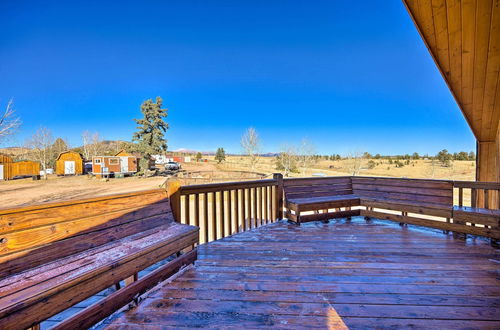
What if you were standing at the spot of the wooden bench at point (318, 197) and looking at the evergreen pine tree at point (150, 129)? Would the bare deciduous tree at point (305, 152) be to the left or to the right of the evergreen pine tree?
right

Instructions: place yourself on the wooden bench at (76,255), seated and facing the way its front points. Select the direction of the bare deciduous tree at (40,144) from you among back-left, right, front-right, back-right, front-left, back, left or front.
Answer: back-left

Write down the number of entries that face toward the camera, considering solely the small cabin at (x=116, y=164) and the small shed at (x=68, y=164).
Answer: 2

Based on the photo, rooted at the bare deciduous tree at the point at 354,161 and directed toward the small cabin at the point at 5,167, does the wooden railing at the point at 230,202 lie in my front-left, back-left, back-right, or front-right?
front-left

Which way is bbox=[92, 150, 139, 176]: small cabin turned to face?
toward the camera

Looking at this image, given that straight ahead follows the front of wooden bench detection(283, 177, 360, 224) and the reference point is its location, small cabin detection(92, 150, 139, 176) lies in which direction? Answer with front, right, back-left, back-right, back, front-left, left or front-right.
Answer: back

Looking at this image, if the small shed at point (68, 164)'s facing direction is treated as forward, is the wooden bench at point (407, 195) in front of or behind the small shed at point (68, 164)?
in front

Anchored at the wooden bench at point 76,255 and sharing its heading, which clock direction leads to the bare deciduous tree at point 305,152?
The bare deciduous tree is roughly at 9 o'clock from the wooden bench.

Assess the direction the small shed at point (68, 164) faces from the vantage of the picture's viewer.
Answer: facing the viewer

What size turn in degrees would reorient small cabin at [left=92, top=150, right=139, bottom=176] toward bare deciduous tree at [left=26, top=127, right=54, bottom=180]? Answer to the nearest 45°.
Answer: approximately 135° to its right

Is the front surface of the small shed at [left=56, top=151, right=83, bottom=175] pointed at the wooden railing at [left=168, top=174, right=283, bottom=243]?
yes

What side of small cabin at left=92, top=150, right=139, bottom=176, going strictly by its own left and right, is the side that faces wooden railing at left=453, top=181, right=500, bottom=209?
front

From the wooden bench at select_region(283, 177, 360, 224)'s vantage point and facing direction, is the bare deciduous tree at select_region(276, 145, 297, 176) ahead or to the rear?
to the rear

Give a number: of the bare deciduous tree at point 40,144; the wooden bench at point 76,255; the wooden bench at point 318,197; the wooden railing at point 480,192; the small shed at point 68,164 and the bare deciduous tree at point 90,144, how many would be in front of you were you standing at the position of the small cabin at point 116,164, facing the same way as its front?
3

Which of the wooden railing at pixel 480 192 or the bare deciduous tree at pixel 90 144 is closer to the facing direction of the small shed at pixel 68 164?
the wooden railing

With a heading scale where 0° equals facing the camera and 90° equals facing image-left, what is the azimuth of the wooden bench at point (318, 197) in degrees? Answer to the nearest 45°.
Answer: approximately 315°

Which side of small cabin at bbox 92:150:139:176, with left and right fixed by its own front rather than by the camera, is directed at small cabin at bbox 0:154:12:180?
right
